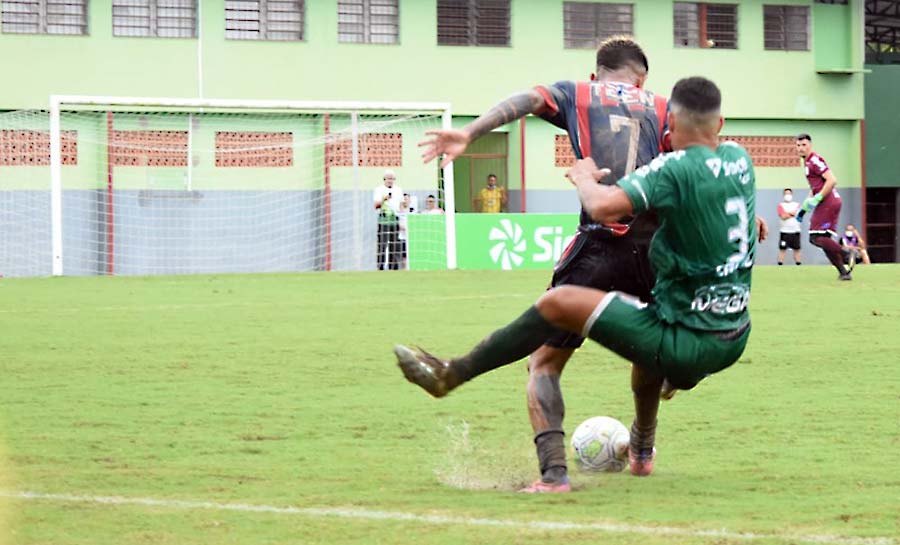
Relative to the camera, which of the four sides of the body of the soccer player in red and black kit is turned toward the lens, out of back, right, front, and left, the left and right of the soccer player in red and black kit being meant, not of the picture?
back

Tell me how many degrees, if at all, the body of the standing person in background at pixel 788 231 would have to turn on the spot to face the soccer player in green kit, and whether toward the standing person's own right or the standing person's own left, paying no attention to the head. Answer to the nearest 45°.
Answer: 0° — they already face them

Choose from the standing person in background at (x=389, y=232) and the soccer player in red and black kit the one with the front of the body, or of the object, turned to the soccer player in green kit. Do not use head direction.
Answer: the standing person in background

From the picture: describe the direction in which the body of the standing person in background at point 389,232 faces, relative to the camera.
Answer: toward the camera

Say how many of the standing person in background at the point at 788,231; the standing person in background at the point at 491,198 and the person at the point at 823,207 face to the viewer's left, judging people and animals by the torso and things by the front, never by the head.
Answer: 1

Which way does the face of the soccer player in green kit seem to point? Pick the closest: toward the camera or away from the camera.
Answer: away from the camera

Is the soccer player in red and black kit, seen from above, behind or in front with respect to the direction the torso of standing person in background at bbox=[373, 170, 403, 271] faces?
in front

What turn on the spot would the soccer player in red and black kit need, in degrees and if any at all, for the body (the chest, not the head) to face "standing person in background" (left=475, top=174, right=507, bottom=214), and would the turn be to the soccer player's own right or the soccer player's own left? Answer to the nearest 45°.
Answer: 0° — they already face them

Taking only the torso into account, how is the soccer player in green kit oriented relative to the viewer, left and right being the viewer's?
facing away from the viewer and to the left of the viewer

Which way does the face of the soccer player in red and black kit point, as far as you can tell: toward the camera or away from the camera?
away from the camera

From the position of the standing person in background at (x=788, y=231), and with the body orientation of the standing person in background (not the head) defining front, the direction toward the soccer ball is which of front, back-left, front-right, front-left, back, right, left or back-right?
front

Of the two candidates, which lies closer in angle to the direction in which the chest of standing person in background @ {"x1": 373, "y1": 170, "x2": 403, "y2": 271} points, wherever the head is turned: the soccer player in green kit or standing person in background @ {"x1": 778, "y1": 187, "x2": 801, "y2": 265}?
the soccer player in green kit

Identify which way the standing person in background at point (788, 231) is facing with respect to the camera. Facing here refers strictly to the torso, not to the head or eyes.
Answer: toward the camera

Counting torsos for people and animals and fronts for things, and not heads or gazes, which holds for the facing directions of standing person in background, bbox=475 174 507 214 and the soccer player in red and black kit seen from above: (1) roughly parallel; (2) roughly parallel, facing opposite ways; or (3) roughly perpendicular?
roughly parallel, facing opposite ways
